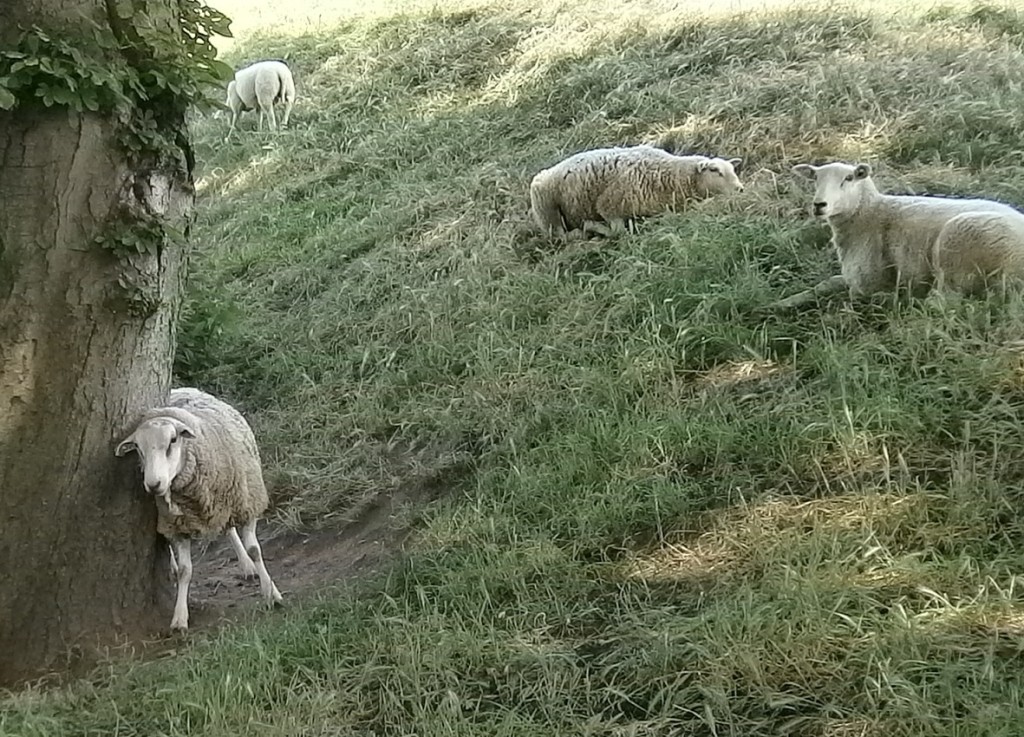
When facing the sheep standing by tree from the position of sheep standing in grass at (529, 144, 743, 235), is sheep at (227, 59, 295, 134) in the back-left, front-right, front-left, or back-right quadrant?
back-right

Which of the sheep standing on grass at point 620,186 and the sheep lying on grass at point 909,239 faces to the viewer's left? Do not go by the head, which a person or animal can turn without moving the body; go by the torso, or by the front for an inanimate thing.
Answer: the sheep lying on grass at point 909,239

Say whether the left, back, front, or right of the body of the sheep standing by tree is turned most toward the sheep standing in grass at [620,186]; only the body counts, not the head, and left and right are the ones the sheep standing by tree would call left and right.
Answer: back

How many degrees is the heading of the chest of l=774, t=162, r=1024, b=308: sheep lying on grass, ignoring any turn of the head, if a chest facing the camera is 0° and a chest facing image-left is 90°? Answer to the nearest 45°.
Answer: approximately 90°

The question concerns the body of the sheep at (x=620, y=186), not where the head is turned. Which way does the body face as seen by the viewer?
to the viewer's right

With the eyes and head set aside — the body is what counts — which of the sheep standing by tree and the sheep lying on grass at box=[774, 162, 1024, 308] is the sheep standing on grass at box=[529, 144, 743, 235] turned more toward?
the sheep lying on grass

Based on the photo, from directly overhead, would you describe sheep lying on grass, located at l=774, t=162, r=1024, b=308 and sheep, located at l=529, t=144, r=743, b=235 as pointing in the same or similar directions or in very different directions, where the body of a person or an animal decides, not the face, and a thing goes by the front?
very different directions

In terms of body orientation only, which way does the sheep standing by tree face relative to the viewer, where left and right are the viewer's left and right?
facing the viewer and to the left of the viewer

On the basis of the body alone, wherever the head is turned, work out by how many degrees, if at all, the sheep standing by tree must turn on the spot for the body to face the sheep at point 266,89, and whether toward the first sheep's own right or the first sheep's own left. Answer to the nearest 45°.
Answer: approximately 135° to the first sheep's own right

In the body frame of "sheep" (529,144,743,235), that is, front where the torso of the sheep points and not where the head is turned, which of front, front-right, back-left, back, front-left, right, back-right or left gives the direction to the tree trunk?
back-right

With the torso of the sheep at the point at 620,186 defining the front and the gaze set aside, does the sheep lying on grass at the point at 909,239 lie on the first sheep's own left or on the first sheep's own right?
on the first sheep's own right

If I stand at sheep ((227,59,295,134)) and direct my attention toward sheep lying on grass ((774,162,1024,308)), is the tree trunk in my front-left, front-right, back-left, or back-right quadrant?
front-right

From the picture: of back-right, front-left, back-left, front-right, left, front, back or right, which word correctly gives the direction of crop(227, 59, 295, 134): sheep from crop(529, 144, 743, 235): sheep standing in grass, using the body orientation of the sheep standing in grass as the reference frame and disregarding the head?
back-left

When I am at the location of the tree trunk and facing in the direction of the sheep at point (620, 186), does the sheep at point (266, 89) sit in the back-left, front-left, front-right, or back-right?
front-left

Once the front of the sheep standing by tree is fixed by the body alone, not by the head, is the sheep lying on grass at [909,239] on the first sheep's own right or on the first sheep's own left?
on the first sheep's own left
